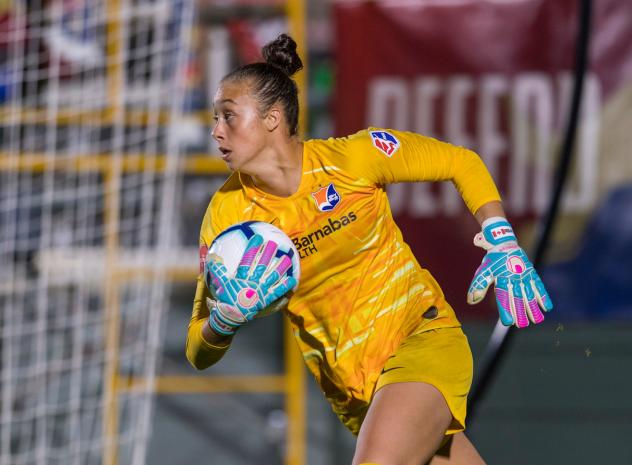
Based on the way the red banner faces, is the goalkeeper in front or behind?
in front

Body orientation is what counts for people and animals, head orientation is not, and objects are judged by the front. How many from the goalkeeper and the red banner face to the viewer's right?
0

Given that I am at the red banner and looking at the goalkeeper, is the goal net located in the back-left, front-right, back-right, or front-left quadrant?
front-right

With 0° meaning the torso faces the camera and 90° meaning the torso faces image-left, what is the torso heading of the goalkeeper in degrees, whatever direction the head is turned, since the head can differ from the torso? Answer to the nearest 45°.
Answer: approximately 45°

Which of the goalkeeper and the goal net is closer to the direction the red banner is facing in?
the goalkeeper

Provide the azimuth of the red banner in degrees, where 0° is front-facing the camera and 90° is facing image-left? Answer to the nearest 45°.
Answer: approximately 0°

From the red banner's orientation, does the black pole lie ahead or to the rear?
ahead
